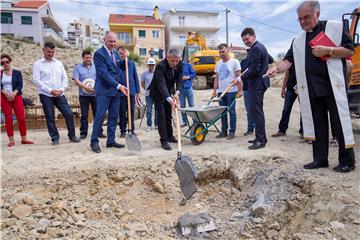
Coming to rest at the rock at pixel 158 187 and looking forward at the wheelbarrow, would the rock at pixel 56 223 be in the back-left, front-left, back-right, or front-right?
back-left

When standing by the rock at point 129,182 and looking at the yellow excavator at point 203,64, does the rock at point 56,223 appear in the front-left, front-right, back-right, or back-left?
back-left

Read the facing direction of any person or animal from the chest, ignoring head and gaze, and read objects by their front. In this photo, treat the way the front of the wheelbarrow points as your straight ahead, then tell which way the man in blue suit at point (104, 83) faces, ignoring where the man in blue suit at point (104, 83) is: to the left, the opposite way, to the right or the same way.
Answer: to the left

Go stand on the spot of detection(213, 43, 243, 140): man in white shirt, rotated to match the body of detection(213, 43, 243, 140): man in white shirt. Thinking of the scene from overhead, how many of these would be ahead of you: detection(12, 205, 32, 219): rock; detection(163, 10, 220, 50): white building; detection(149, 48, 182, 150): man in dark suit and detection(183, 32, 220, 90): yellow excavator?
2

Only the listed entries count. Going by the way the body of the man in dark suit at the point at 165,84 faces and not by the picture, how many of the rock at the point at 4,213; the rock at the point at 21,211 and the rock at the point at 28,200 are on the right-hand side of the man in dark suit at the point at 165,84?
3

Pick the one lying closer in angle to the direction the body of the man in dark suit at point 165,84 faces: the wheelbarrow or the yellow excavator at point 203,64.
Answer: the wheelbarrow

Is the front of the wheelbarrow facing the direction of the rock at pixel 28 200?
yes

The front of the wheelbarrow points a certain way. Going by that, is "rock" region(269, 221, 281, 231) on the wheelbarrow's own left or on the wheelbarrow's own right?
on the wheelbarrow's own left

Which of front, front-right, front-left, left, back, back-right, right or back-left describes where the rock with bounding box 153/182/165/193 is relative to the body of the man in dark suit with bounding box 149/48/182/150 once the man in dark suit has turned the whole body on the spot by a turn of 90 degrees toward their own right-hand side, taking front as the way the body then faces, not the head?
front-left

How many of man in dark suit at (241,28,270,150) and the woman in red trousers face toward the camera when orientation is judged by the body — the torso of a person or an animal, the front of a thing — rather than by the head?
1

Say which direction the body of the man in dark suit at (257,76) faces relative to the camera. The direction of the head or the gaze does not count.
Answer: to the viewer's left
